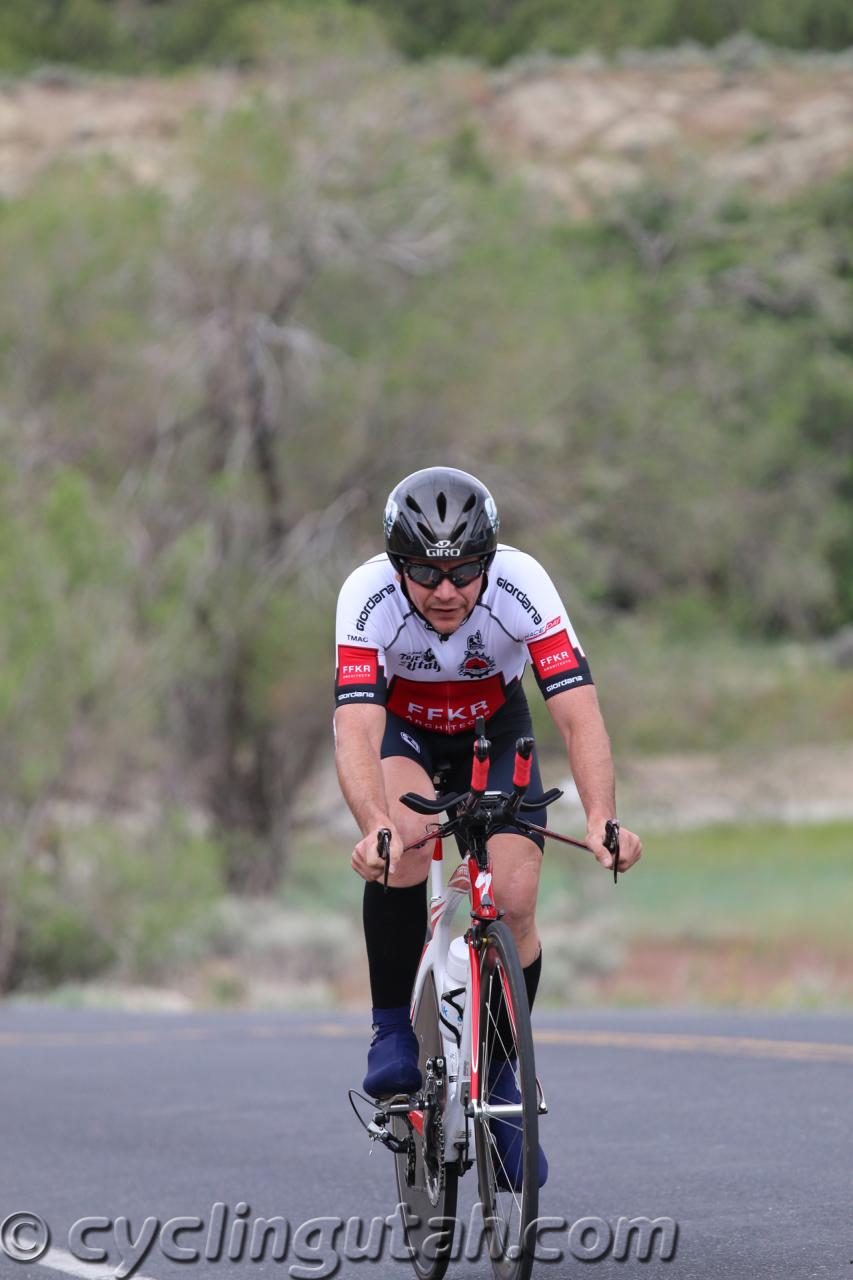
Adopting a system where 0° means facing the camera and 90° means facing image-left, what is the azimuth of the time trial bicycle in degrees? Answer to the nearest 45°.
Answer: approximately 0°

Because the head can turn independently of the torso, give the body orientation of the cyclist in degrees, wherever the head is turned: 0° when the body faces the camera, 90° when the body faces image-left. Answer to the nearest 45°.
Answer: approximately 0°
